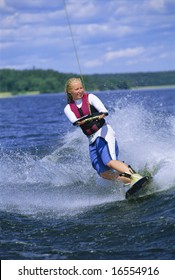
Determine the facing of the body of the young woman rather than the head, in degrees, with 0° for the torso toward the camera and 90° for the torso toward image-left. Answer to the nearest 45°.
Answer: approximately 0°
